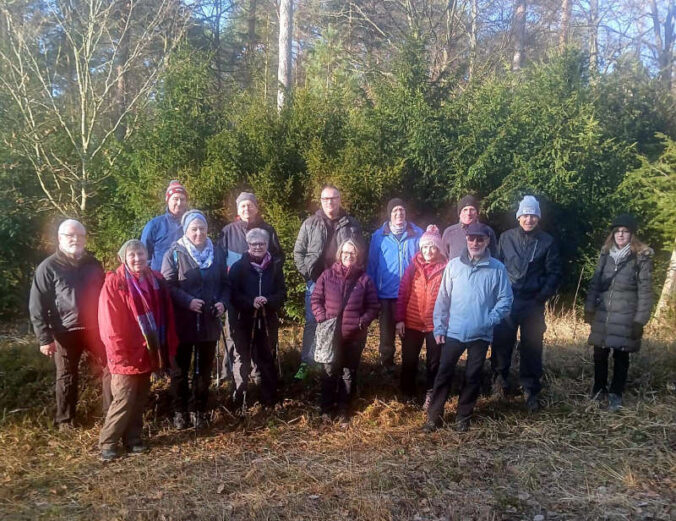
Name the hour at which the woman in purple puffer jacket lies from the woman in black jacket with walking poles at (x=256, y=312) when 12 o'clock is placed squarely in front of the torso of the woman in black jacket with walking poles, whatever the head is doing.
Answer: The woman in purple puffer jacket is roughly at 10 o'clock from the woman in black jacket with walking poles.

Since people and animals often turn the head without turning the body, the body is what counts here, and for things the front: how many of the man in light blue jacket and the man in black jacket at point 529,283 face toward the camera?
2

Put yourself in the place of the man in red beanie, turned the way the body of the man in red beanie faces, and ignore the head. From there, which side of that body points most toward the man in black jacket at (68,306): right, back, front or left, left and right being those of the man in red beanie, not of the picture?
right

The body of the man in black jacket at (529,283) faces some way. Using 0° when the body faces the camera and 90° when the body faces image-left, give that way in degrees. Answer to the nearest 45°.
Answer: approximately 0°

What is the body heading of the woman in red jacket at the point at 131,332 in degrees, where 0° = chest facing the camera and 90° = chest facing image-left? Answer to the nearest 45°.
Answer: approximately 315°
